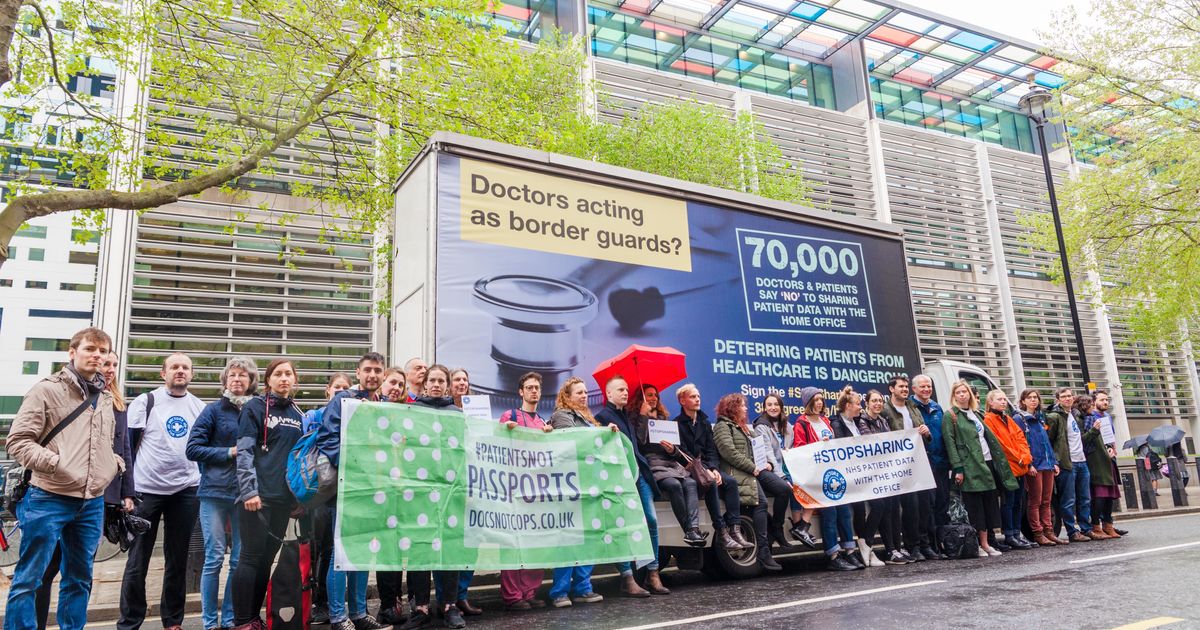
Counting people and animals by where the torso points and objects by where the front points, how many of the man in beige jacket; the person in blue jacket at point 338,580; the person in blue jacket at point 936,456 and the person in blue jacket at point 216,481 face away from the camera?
0

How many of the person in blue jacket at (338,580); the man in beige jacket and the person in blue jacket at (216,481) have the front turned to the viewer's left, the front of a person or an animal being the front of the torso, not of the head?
0

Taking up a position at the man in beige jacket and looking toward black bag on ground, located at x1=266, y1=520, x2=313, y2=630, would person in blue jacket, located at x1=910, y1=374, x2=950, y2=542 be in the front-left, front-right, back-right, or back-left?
front-left

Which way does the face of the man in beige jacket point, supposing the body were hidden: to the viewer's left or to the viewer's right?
to the viewer's right

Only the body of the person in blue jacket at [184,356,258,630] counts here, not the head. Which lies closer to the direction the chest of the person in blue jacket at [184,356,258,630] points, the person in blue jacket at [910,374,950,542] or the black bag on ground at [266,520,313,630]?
the black bag on ground

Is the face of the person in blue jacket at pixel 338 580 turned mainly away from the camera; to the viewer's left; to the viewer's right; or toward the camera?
toward the camera

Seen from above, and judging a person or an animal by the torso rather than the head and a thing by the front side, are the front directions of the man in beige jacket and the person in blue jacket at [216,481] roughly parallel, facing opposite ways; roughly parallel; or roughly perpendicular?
roughly parallel

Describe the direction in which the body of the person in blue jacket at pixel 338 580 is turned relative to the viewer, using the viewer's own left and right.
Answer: facing the viewer and to the right of the viewer

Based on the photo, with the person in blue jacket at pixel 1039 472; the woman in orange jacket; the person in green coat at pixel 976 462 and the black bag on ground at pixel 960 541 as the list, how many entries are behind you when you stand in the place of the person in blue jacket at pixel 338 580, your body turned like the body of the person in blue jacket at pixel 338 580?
0

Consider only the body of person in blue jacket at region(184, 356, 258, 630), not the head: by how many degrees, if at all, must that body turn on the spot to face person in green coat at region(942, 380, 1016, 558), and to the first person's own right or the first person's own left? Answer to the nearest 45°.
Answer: approximately 45° to the first person's own left

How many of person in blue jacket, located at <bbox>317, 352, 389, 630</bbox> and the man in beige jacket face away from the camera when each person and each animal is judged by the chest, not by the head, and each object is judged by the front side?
0

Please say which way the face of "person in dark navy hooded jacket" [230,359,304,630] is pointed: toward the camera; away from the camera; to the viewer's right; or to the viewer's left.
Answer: toward the camera

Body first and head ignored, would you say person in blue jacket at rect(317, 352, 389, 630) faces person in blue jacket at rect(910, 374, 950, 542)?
no

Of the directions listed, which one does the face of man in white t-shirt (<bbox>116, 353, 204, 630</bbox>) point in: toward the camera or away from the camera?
toward the camera

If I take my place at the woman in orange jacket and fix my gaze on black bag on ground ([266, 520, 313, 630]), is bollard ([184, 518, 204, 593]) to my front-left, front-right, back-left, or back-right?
front-right

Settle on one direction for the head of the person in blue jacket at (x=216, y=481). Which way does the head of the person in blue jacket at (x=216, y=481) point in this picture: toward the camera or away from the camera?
toward the camera

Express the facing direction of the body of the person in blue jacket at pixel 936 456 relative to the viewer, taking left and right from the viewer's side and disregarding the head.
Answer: facing the viewer and to the left of the viewer
